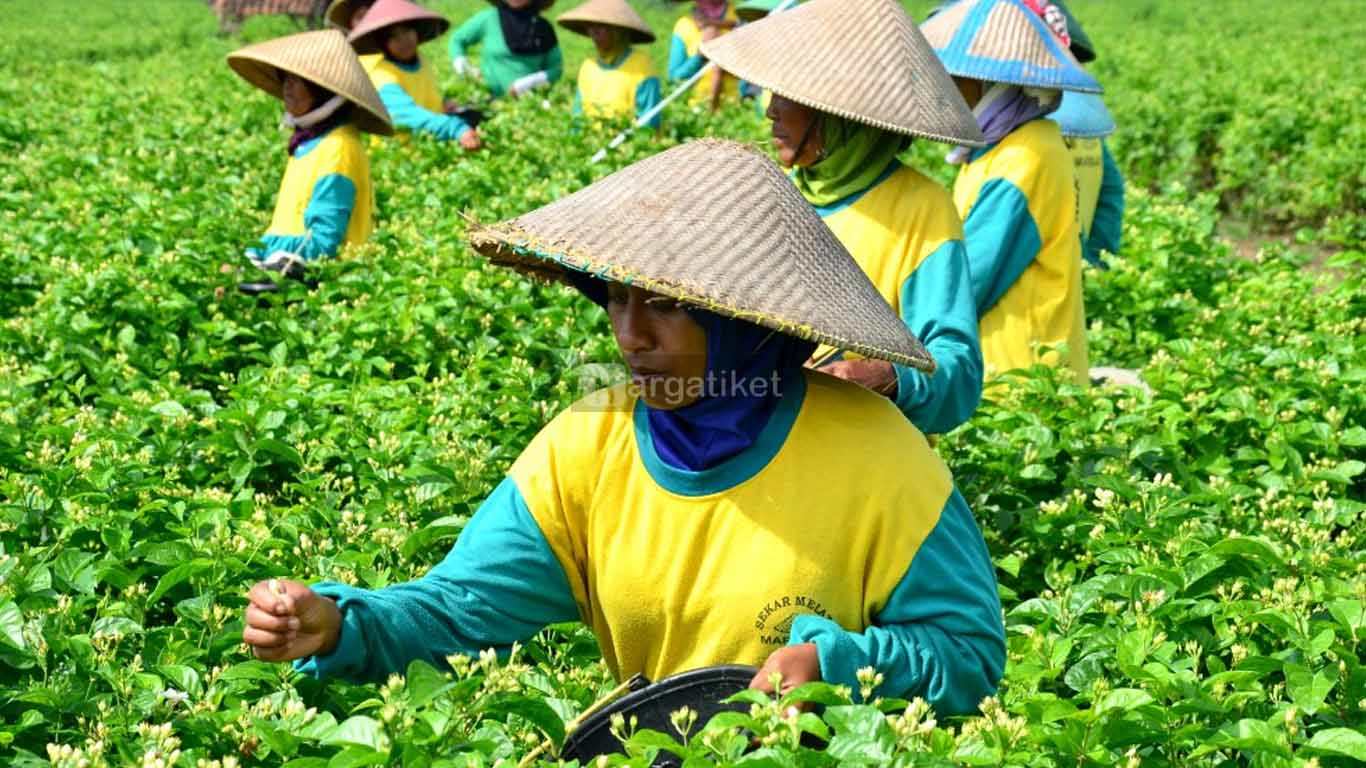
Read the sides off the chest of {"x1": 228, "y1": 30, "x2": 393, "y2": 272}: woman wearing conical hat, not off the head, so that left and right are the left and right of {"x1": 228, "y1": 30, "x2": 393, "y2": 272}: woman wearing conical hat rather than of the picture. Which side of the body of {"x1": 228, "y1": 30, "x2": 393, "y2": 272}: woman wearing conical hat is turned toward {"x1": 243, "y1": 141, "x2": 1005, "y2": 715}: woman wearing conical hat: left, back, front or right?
left

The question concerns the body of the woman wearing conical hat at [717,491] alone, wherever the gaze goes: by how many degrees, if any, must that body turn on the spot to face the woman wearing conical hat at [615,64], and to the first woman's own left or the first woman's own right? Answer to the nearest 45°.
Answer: approximately 135° to the first woman's own right

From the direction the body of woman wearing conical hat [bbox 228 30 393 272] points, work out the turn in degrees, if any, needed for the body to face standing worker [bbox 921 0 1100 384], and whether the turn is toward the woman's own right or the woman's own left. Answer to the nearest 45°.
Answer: approximately 135° to the woman's own left

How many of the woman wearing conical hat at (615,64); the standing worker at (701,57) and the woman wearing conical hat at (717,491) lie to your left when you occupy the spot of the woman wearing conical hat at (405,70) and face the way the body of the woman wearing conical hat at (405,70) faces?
2

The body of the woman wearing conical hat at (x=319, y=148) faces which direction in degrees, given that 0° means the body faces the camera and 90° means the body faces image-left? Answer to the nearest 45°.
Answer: approximately 90°

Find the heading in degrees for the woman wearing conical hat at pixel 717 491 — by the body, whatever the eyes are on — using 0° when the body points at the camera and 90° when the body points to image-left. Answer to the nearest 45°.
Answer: approximately 45°

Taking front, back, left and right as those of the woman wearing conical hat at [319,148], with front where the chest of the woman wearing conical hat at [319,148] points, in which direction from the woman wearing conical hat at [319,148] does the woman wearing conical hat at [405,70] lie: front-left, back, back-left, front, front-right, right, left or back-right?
right

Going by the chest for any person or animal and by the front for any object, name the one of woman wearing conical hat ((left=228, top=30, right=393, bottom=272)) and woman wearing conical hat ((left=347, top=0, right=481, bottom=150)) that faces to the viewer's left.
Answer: woman wearing conical hat ((left=228, top=30, right=393, bottom=272))

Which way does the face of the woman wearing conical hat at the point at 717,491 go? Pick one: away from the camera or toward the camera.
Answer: toward the camera

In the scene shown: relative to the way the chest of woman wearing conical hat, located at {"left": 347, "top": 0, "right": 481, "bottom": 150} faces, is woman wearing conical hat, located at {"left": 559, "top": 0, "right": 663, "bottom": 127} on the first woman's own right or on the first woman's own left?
on the first woman's own left

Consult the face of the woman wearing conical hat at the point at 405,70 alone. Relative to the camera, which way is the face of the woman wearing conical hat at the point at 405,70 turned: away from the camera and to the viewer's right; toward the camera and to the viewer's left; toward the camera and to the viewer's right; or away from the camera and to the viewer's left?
toward the camera and to the viewer's right

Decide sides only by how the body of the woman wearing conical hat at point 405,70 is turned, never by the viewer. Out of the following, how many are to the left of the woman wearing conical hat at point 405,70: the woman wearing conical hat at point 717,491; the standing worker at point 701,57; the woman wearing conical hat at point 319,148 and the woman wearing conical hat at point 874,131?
1

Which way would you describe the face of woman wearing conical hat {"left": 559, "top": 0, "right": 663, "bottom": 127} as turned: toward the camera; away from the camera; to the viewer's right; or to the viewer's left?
toward the camera

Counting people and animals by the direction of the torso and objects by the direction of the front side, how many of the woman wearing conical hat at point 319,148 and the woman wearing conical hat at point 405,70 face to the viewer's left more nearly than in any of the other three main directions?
1

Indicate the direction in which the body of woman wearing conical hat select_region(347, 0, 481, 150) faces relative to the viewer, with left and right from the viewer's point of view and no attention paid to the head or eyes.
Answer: facing the viewer and to the right of the viewer
